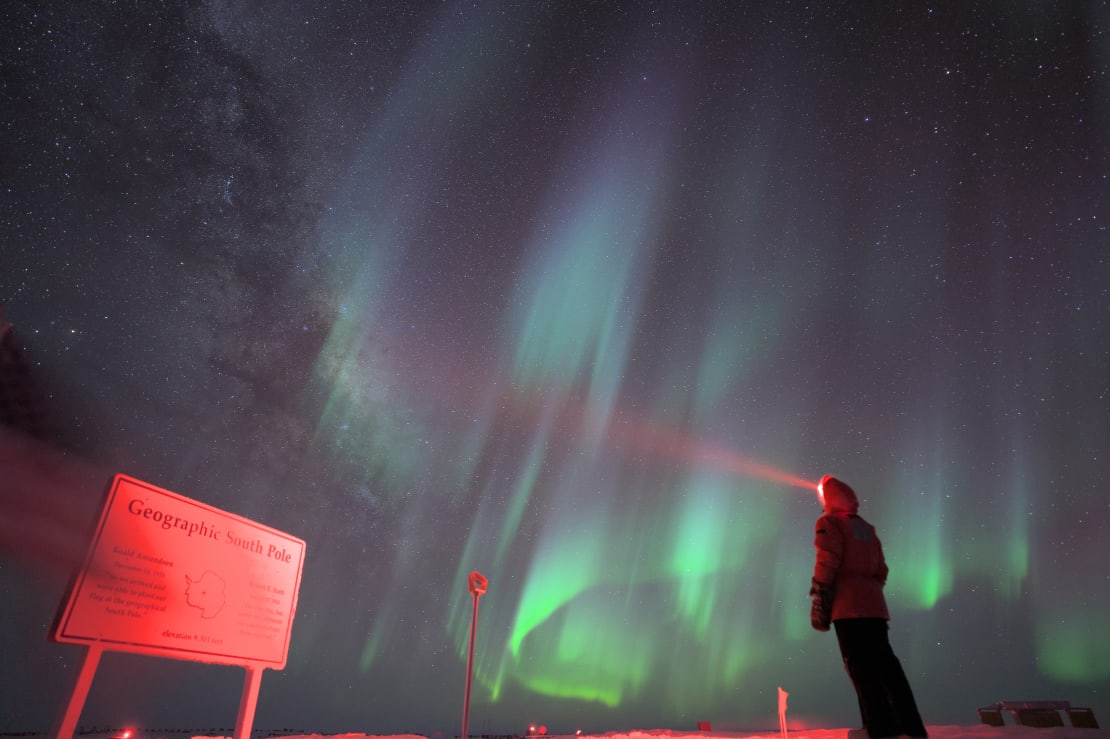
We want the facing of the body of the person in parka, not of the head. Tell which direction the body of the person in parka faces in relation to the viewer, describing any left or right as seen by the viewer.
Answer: facing away from the viewer and to the left of the viewer

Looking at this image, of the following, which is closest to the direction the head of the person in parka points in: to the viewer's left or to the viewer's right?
to the viewer's left

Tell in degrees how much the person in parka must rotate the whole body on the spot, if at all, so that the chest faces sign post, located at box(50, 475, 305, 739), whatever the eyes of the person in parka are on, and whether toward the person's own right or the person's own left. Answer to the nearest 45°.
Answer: approximately 45° to the person's own left
